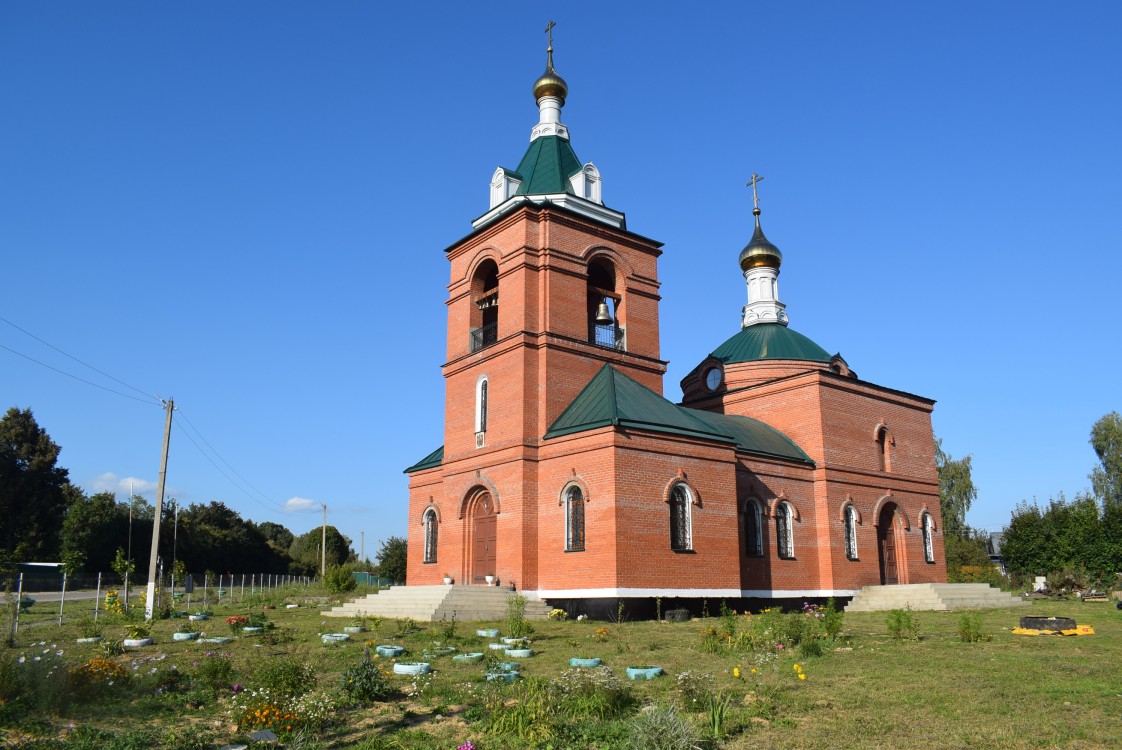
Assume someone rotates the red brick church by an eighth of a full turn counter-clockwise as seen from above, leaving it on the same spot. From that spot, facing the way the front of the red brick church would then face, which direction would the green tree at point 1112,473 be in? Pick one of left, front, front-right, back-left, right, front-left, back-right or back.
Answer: back-left

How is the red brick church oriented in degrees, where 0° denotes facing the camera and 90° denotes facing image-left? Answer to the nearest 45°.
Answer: approximately 45°

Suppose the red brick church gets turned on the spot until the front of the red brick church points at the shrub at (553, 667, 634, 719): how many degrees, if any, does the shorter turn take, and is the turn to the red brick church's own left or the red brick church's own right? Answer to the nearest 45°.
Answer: approximately 45° to the red brick church's own left

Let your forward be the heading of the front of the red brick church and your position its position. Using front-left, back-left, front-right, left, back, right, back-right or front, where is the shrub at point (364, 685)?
front-left

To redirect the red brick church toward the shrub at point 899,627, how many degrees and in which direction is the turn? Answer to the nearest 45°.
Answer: approximately 90° to its left

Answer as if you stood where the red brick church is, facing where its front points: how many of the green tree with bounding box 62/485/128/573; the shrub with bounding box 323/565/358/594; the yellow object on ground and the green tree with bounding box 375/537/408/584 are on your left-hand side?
1

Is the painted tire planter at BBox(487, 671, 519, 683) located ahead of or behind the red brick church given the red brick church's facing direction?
ahead

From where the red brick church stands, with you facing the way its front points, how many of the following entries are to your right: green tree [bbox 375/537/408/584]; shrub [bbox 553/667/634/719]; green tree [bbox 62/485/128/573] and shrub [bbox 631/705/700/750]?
2

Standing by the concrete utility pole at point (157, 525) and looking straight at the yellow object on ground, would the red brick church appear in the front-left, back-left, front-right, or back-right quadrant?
front-left

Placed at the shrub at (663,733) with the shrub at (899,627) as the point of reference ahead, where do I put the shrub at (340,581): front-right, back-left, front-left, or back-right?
front-left

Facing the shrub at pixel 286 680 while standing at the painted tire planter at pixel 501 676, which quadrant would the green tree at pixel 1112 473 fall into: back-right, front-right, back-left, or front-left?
back-right

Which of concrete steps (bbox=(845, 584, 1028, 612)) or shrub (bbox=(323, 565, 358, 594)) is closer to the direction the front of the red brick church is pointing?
the shrub

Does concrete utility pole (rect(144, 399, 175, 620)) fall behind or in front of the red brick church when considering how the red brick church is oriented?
in front

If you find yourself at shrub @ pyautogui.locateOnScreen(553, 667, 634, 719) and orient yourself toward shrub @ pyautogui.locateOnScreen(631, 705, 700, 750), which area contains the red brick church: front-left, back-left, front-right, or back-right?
back-left
